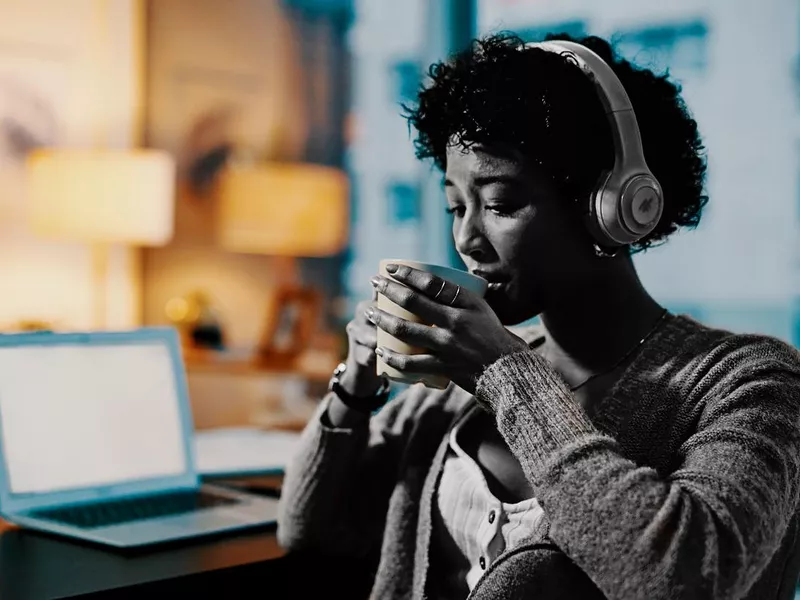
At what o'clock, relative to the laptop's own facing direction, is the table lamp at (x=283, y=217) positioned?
The table lamp is roughly at 8 o'clock from the laptop.

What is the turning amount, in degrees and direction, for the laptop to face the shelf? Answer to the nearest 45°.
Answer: approximately 135° to its left

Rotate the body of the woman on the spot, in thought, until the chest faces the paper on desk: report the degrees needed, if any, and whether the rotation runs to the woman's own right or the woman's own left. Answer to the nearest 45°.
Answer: approximately 90° to the woman's own right

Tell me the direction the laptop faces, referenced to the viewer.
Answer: facing the viewer and to the right of the viewer

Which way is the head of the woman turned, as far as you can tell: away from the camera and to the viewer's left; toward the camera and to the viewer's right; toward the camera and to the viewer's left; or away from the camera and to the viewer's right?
toward the camera and to the viewer's left

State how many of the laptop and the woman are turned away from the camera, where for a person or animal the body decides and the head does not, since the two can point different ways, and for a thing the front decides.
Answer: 0

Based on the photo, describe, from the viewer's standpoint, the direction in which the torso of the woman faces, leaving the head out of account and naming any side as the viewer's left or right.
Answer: facing the viewer and to the left of the viewer

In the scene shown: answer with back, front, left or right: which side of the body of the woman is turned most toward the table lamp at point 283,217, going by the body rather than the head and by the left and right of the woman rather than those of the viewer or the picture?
right
